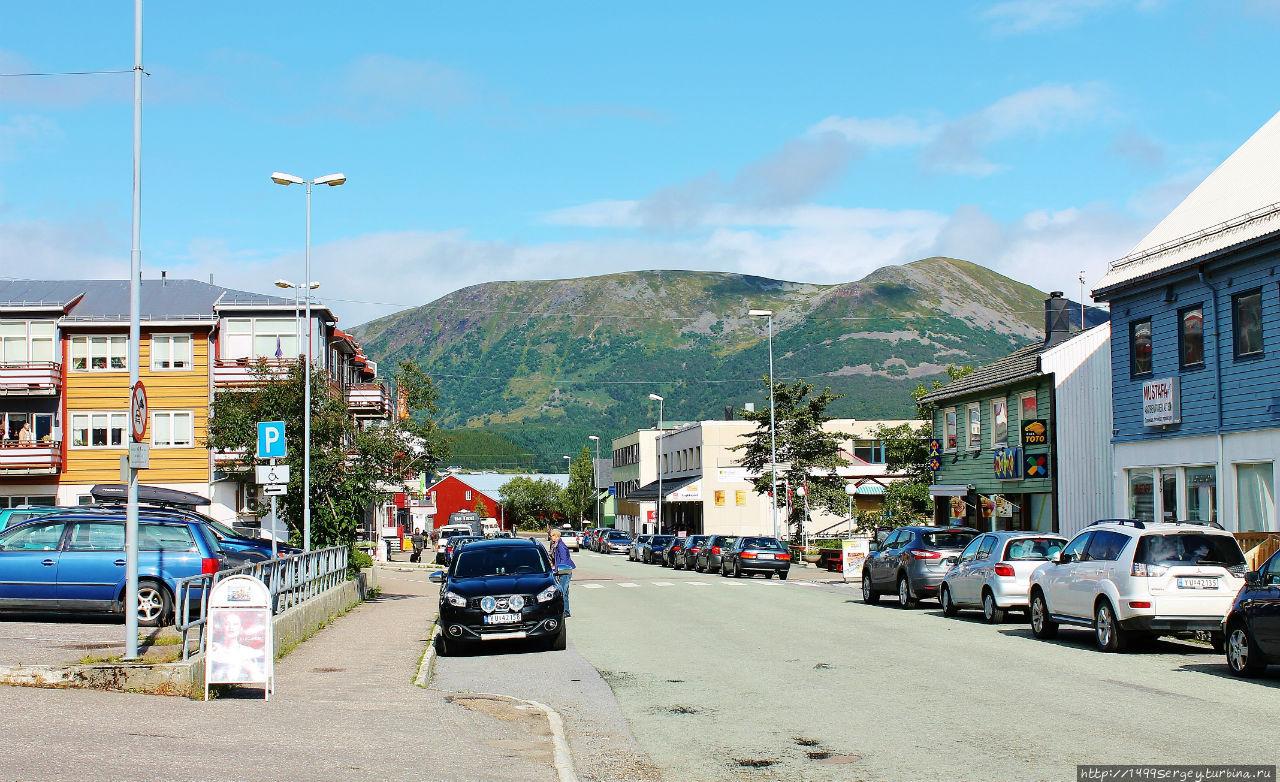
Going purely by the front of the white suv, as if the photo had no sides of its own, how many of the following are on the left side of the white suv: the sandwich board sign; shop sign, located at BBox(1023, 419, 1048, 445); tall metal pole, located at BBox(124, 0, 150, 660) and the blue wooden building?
2

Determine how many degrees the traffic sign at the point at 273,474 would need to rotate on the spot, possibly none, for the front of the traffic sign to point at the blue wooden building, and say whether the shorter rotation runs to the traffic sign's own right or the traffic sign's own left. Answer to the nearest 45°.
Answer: approximately 90° to the traffic sign's own left

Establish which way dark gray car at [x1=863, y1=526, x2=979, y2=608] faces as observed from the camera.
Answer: facing away from the viewer and to the left of the viewer

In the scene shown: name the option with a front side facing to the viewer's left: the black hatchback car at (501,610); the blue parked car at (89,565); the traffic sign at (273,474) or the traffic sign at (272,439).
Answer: the blue parked car

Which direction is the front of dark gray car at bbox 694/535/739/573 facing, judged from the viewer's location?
facing away from the viewer and to the left of the viewer

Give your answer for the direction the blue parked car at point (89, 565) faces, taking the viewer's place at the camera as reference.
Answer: facing to the left of the viewer
